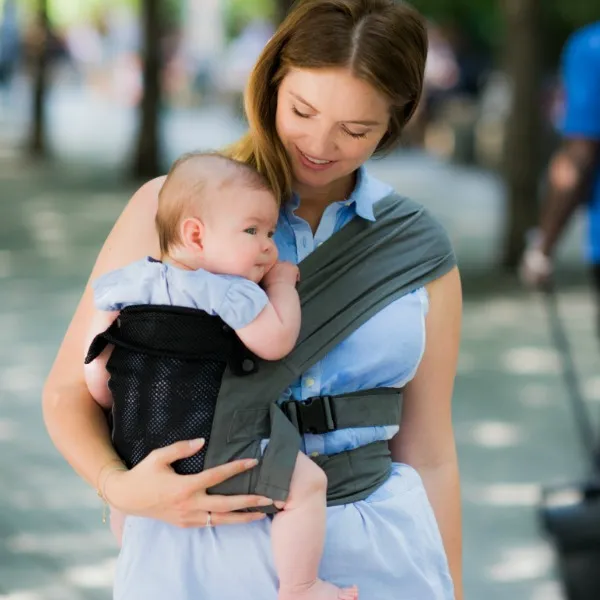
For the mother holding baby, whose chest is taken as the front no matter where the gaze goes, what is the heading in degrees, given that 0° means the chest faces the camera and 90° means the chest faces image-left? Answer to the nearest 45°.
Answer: approximately 0°

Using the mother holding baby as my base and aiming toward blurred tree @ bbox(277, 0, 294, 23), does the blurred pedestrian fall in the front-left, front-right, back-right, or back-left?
front-right

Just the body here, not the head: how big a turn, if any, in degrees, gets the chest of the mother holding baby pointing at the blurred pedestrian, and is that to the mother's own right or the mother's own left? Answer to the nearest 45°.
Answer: approximately 135° to the mother's own left

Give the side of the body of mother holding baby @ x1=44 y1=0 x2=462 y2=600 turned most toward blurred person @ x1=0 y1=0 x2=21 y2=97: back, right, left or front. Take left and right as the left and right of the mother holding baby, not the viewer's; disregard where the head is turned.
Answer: back

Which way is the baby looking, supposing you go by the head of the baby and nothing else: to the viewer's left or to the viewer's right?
to the viewer's right

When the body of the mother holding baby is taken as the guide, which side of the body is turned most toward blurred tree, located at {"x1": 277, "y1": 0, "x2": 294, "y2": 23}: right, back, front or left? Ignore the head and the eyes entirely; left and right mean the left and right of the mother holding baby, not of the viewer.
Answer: back
